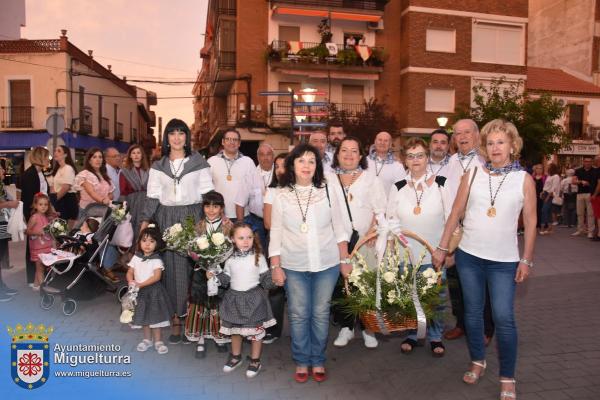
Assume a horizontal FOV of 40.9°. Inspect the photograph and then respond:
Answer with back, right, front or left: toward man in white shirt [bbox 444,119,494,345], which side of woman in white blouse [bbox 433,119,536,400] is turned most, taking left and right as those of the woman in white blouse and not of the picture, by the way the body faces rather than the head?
back

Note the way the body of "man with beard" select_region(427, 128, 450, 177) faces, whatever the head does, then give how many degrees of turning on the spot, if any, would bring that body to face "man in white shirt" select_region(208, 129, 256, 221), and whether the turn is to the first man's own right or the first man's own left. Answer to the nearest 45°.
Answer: approximately 90° to the first man's own right

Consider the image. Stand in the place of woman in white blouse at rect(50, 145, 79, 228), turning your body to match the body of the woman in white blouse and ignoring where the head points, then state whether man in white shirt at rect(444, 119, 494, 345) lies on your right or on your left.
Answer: on your left

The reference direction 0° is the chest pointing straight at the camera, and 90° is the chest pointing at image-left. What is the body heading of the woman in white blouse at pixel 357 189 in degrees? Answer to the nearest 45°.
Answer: approximately 0°

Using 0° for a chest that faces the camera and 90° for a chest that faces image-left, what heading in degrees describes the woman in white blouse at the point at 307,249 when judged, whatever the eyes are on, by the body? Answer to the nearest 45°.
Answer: approximately 0°

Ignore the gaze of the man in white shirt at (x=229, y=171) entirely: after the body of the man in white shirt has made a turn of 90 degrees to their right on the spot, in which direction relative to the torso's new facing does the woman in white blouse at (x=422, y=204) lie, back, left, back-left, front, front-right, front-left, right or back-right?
back-left
